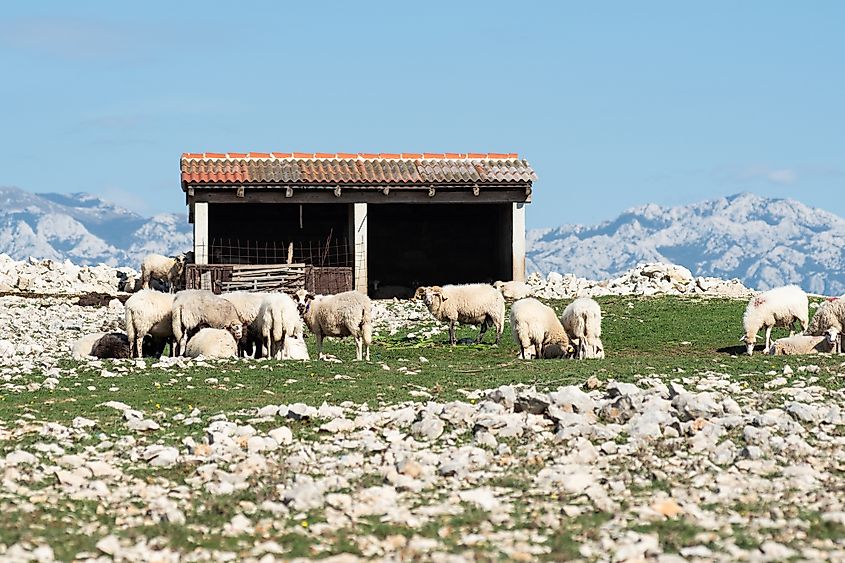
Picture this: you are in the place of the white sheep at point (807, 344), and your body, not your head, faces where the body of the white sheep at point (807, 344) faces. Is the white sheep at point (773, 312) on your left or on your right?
on your left

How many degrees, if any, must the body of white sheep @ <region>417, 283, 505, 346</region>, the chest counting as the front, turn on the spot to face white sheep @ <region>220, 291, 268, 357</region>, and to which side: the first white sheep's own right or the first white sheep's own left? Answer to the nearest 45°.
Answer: approximately 45° to the first white sheep's own left

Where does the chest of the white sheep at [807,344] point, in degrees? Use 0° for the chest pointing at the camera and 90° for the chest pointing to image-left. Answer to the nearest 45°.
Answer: approximately 270°

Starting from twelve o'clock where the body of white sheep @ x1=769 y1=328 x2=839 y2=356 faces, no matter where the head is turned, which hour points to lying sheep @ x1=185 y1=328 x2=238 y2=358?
The lying sheep is roughly at 5 o'clock from the white sheep.
